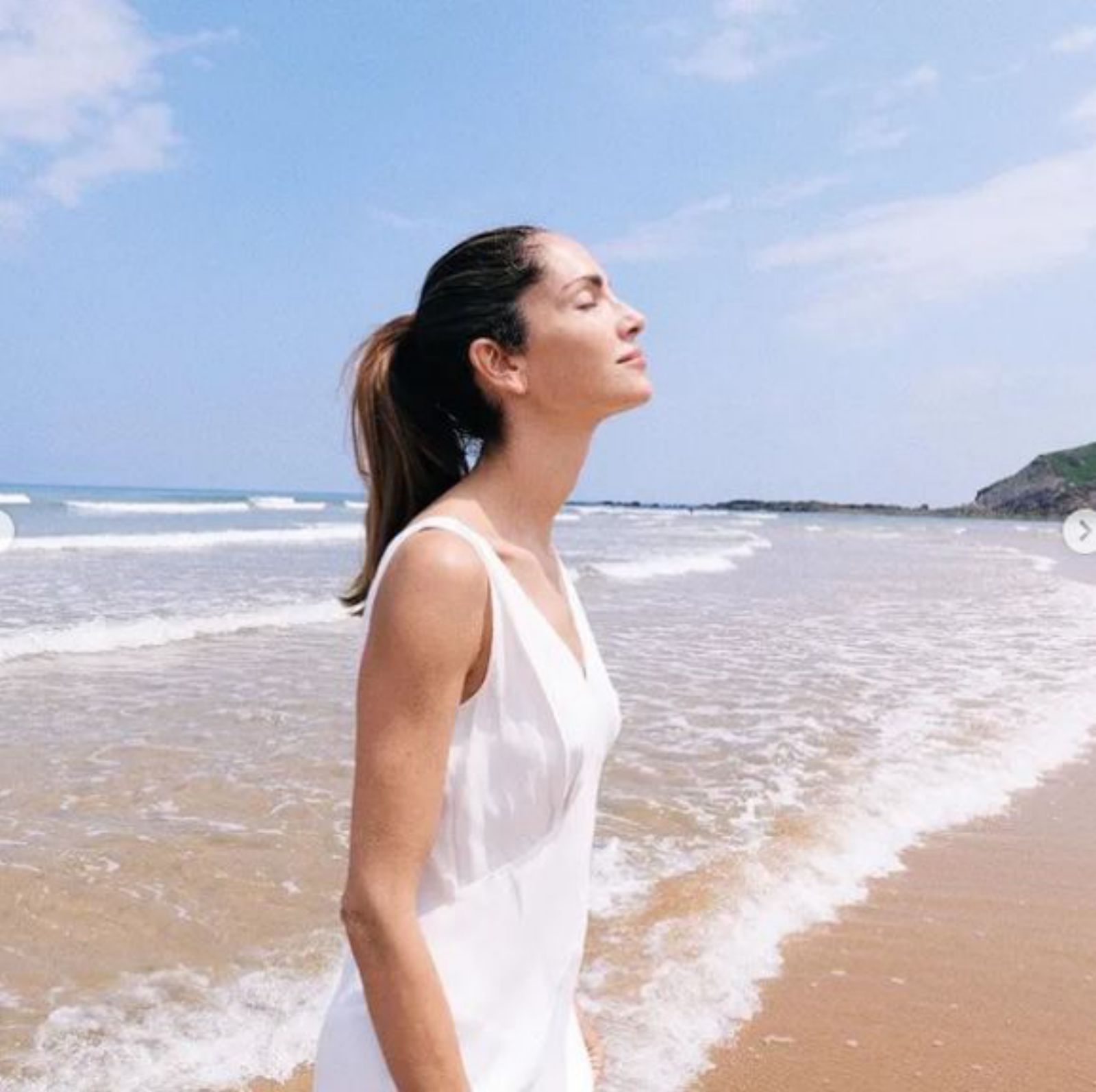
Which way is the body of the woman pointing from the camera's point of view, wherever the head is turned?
to the viewer's right

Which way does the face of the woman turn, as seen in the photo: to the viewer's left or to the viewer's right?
to the viewer's right
